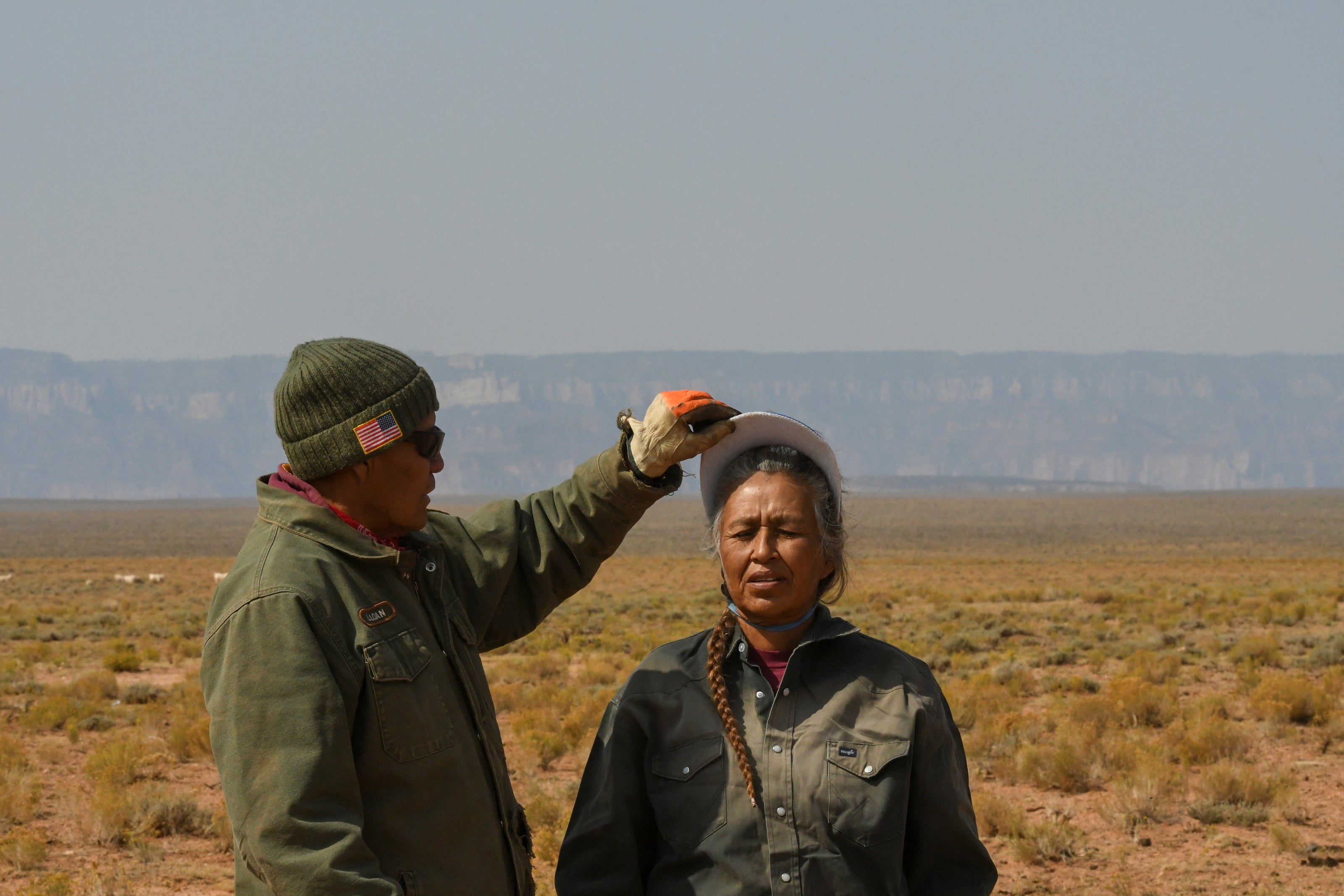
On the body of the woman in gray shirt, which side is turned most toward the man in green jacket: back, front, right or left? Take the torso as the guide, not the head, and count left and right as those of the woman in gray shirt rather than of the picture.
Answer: right

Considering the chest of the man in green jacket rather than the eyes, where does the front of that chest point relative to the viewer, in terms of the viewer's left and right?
facing the viewer and to the right of the viewer

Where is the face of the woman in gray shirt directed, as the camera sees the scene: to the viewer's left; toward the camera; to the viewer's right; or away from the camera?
toward the camera

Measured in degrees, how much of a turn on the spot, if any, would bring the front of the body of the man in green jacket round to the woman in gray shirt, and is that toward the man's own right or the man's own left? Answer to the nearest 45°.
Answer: approximately 45° to the man's own left

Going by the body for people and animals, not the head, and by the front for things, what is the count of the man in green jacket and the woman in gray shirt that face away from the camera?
0

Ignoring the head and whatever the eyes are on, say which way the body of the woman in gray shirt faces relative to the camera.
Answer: toward the camera
